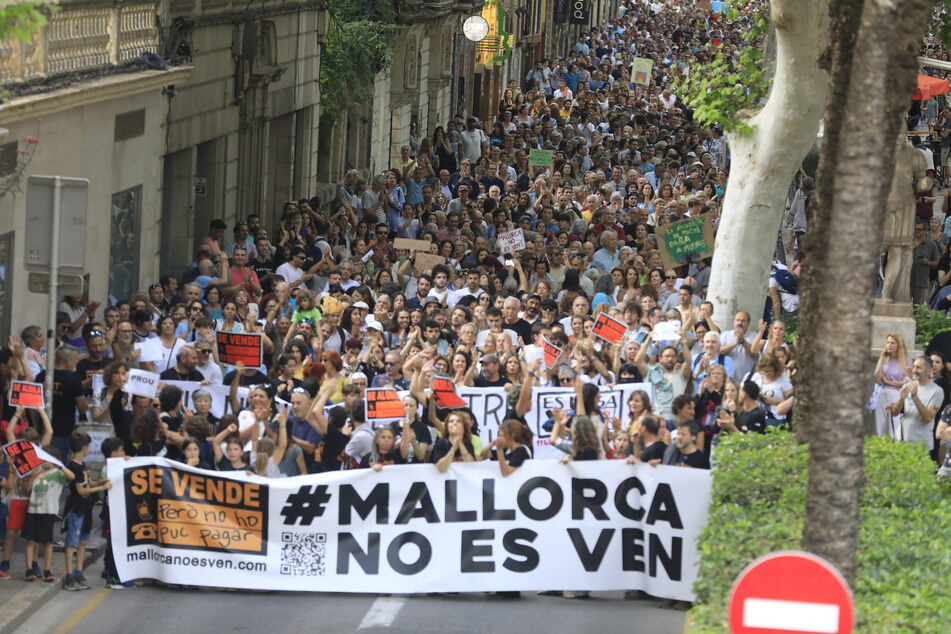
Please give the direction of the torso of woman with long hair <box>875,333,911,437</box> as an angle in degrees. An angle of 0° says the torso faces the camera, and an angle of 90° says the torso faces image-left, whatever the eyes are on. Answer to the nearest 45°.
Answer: approximately 45°

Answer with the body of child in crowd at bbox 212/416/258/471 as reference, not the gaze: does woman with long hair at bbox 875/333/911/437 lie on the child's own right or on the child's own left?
on the child's own left

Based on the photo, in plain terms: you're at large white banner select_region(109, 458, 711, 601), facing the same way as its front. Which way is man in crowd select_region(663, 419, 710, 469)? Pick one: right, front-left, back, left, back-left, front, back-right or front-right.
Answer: left

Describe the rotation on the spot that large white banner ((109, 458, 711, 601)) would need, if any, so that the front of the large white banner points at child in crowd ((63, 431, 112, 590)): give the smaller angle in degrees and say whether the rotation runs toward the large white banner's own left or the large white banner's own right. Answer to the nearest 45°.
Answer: approximately 90° to the large white banner's own right

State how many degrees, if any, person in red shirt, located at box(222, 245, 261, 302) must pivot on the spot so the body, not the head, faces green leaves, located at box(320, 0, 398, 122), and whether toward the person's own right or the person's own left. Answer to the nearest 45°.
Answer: approximately 180°

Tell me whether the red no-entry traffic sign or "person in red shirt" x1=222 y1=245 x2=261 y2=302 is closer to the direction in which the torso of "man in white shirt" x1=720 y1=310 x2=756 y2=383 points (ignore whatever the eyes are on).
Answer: the red no-entry traffic sign

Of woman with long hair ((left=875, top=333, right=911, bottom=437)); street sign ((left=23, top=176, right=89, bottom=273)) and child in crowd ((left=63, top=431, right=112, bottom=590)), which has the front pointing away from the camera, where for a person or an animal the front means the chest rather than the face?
the street sign

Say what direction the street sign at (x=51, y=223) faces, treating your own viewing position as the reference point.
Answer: facing away from the viewer

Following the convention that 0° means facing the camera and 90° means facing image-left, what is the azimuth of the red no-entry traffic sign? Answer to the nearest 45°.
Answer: approximately 0°
